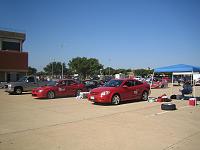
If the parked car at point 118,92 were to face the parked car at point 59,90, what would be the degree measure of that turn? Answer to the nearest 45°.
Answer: approximately 90° to its right

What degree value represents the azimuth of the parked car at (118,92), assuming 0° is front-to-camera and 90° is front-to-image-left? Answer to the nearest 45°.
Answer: approximately 45°

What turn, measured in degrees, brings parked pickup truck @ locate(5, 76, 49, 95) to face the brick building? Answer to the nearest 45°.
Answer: approximately 135° to its right

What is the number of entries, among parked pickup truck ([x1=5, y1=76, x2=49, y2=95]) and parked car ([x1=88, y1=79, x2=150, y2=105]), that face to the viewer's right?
0

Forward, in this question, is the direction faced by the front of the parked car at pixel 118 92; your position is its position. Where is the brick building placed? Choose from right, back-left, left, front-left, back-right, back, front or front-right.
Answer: right

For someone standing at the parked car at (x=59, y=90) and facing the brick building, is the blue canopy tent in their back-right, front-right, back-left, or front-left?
back-right

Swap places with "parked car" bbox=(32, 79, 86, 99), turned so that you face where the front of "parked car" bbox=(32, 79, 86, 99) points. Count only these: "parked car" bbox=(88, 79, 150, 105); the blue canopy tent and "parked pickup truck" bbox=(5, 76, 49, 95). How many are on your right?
1

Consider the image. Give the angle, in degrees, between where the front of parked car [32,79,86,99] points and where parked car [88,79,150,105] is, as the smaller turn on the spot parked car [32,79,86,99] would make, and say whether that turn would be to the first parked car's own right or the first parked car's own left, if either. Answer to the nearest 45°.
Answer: approximately 90° to the first parked car's own left

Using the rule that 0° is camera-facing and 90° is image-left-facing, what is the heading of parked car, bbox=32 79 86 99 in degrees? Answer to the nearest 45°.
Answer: approximately 45°
